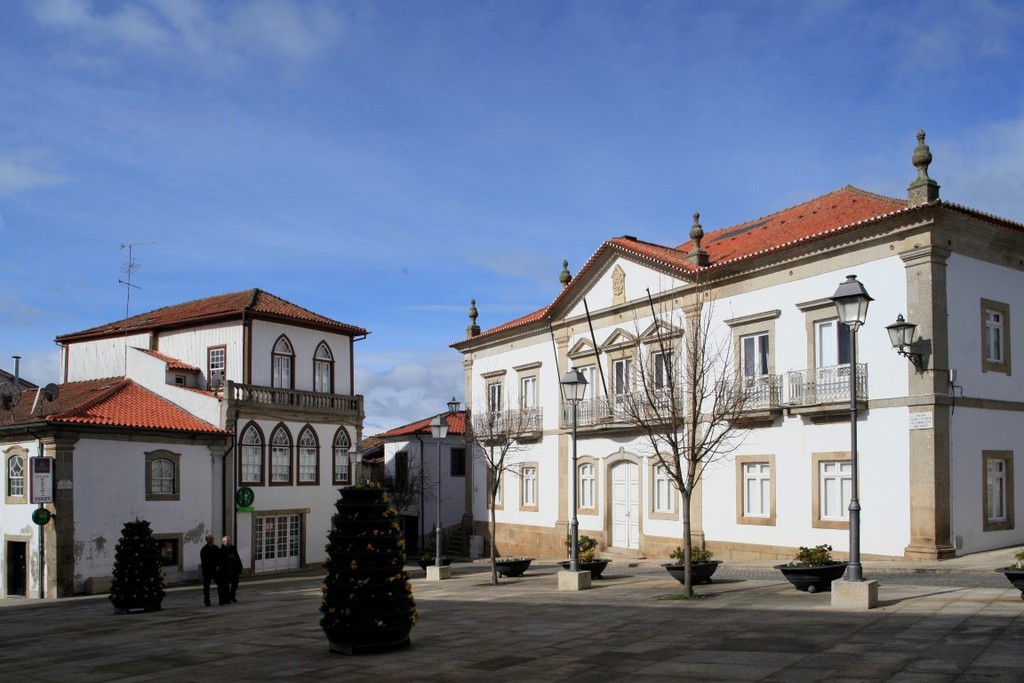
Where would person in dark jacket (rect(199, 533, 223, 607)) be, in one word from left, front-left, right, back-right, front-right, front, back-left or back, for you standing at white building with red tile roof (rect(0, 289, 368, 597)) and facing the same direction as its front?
front-right

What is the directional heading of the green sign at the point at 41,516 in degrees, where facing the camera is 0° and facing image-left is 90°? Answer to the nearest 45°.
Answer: approximately 0°

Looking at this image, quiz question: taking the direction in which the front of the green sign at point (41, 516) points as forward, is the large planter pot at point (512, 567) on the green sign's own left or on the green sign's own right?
on the green sign's own left

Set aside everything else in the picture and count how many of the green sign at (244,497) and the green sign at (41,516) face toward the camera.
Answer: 2

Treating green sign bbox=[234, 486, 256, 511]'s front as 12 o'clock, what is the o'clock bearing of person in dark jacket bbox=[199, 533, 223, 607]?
The person in dark jacket is roughly at 12 o'clock from the green sign.
